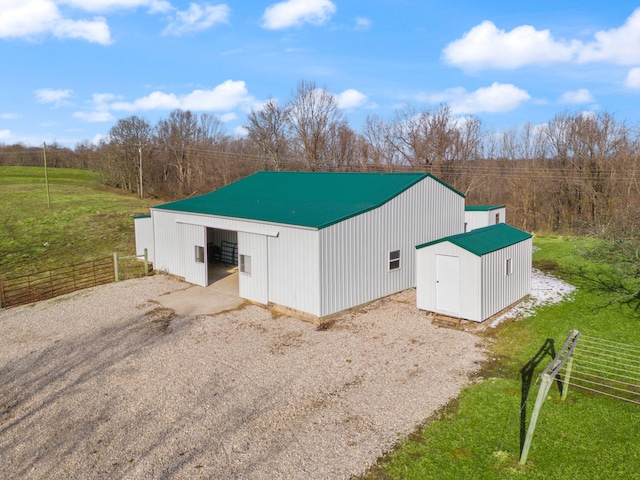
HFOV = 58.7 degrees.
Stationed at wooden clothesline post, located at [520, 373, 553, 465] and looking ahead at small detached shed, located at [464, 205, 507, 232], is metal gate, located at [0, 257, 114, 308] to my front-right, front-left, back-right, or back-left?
front-left

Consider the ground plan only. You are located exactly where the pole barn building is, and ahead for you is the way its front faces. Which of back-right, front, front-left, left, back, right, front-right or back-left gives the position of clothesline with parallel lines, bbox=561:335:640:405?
left

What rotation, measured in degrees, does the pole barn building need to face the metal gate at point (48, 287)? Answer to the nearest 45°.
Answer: approximately 45° to its right

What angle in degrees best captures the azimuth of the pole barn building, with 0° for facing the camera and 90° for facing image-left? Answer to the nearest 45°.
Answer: approximately 45°

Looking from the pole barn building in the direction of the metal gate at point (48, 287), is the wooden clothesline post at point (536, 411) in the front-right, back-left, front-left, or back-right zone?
back-left

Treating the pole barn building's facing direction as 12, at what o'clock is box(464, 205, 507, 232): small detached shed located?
The small detached shed is roughly at 6 o'clock from the pole barn building.

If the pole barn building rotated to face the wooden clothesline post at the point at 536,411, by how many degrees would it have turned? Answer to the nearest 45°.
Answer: approximately 45° to its left
